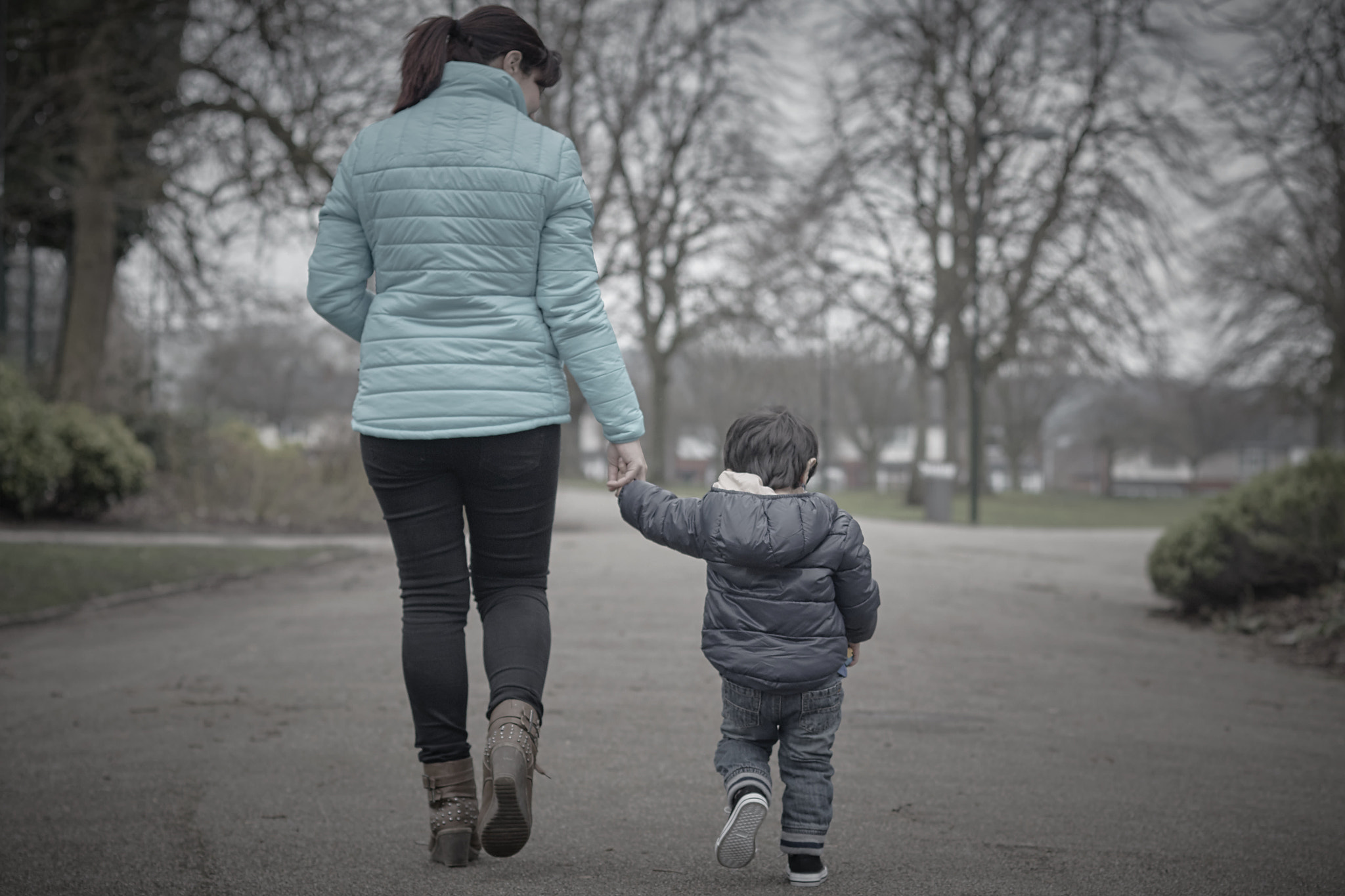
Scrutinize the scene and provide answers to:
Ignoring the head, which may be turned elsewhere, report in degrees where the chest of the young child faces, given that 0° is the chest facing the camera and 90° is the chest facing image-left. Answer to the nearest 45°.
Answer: approximately 180°

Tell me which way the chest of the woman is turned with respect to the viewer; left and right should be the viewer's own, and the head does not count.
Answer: facing away from the viewer

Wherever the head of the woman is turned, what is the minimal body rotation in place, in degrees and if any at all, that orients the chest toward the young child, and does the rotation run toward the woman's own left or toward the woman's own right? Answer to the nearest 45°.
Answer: approximately 90° to the woman's own right

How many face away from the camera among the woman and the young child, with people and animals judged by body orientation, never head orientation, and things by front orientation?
2

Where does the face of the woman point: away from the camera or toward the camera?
away from the camera
